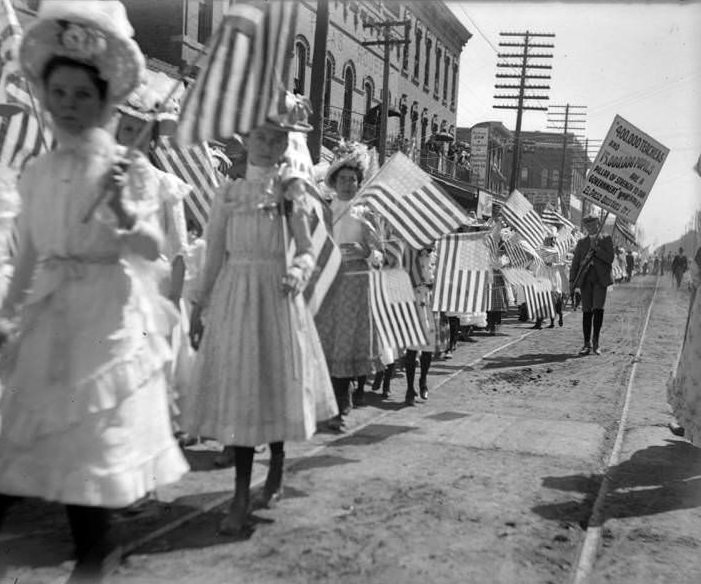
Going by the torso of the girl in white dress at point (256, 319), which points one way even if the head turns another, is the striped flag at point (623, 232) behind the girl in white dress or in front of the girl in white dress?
behind

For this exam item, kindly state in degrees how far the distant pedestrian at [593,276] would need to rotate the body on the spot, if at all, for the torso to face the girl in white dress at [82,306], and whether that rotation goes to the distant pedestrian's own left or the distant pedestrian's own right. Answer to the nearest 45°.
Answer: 0° — they already face them

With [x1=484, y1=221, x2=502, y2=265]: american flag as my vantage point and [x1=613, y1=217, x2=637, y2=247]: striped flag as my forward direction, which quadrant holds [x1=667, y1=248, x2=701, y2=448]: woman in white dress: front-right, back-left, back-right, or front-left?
back-right

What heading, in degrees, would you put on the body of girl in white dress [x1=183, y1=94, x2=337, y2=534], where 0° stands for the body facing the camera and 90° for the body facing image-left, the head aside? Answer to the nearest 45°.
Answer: approximately 0°

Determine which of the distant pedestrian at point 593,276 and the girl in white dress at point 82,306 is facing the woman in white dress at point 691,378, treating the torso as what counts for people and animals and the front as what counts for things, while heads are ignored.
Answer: the distant pedestrian

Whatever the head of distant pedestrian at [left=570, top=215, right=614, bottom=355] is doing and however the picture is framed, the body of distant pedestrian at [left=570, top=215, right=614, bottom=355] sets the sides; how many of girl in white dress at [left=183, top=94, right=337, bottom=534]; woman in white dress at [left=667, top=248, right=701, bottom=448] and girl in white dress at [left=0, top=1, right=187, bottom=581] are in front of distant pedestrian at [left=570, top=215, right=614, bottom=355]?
3

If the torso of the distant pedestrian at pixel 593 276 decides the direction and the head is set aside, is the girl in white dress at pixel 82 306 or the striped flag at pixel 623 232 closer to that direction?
the girl in white dress

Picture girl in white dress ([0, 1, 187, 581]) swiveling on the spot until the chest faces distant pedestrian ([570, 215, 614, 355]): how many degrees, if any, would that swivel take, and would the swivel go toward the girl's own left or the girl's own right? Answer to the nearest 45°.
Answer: approximately 135° to the girl's own left

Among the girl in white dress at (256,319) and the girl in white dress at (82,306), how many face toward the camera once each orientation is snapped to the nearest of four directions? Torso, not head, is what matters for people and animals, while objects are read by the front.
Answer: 2

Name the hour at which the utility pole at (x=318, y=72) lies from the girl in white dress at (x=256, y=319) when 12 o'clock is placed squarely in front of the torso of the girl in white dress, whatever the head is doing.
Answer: The utility pole is roughly at 6 o'clock from the girl in white dress.

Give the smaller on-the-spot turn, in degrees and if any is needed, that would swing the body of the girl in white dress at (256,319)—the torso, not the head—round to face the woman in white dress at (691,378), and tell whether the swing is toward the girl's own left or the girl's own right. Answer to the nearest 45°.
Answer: approximately 90° to the girl's own left

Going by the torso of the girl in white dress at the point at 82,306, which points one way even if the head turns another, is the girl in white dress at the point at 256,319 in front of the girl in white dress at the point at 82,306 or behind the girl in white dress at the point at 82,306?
behind

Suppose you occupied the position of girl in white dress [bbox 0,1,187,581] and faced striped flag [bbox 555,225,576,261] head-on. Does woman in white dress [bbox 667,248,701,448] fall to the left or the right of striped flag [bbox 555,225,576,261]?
right

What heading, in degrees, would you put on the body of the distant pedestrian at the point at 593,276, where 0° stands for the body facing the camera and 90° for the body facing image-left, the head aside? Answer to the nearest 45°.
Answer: approximately 0°

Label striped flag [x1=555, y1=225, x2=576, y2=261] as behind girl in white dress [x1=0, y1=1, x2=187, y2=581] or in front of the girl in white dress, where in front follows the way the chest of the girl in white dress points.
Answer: behind
